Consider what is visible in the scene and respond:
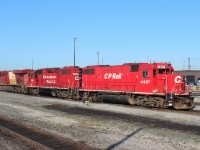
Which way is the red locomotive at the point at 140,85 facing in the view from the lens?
facing the viewer and to the right of the viewer

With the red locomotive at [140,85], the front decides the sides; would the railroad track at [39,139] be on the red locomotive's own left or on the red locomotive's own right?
on the red locomotive's own right
